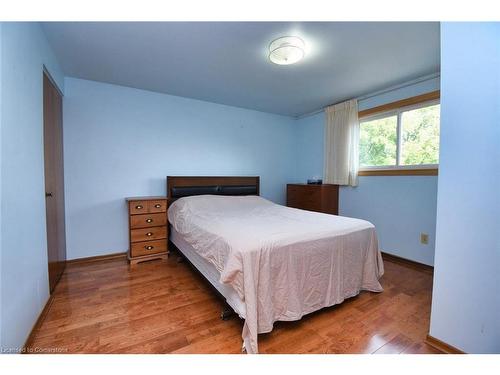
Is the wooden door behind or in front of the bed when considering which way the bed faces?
behind

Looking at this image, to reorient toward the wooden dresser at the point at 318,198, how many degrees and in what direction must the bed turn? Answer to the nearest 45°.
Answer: approximately 135° to its left

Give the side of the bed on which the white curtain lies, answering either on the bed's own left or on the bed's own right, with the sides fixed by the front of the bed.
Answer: on the bed's own left

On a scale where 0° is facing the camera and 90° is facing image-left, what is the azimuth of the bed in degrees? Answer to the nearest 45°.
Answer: approximately 315°

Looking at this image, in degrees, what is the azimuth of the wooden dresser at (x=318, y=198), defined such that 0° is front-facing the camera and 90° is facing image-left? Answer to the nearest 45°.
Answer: approximately 45°

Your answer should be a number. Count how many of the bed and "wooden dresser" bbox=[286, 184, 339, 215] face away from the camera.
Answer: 0
